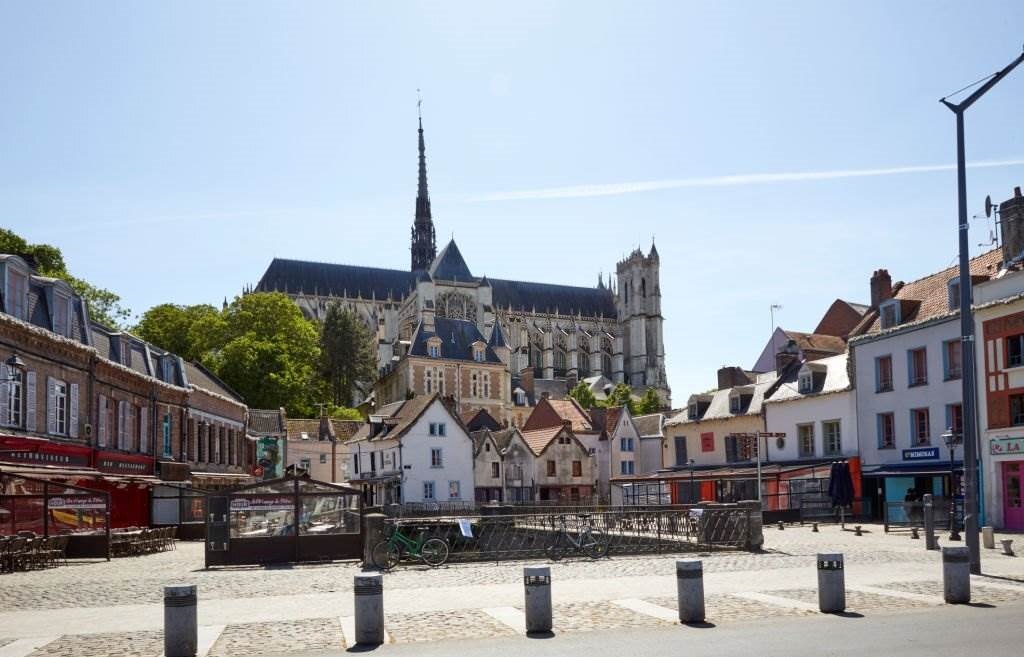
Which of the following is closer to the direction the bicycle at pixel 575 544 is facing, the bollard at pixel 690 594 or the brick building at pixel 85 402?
the brick building

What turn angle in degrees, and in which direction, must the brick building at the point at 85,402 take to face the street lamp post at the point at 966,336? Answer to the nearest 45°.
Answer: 0° — it already faces it

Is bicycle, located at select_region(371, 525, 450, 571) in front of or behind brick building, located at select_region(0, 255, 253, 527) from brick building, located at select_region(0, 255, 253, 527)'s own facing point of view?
in front

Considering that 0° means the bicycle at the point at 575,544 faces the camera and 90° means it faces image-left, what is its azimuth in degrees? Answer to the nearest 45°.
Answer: approximately 90°

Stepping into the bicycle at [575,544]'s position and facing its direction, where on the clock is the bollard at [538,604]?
The bollard is roughly at 9 o'clock from the bicycle.

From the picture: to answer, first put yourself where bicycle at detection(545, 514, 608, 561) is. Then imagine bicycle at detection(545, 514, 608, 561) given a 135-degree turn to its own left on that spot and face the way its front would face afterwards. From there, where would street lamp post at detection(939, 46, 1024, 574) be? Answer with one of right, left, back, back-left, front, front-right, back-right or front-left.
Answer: front
